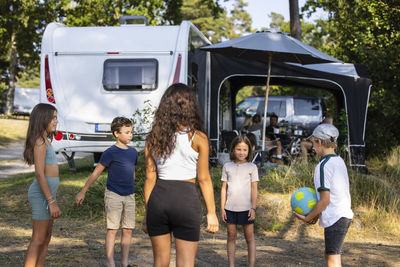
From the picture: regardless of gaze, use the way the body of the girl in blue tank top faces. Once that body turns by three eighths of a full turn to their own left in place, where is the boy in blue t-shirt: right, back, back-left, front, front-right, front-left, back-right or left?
right

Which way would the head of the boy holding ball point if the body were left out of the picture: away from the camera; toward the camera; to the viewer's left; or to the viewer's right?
to the viewer's left

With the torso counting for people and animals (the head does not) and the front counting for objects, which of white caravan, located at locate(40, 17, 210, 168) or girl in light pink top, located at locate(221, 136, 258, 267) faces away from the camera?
the white caravan

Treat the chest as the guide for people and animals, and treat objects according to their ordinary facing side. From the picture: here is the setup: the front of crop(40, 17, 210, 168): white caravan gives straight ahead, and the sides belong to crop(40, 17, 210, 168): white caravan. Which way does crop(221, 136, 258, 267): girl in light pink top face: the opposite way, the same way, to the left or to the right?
the opposite way

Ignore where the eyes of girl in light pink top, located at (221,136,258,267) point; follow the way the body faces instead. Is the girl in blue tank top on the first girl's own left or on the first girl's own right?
on the first girl's own right

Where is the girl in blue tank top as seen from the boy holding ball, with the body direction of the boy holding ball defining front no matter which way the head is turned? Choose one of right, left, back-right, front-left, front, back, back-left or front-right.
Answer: front-left

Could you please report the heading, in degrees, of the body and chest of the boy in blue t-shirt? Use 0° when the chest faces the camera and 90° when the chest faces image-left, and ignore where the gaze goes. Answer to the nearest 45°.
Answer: approximately 315°

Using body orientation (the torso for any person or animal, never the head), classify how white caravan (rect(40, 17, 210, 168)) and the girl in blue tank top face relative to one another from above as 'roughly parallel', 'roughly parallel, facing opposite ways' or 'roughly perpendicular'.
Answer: roughly perpendicular

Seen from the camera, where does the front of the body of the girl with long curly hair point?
away from the camera

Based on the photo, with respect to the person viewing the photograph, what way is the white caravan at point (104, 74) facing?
facing away from the viewer

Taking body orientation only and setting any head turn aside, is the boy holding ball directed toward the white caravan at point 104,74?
yes

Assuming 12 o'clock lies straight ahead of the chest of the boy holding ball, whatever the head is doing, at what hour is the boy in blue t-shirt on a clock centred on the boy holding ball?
The boy in blue t-shirt is roughly at 11 o'clock from the boy holding ball.

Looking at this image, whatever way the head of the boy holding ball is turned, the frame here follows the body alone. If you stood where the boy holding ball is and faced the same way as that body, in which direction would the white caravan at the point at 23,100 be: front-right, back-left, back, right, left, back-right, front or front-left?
front

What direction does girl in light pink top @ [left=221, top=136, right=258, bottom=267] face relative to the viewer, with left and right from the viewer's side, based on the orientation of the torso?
facing the viewer

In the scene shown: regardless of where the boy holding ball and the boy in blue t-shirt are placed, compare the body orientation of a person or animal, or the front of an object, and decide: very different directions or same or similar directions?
very different directions

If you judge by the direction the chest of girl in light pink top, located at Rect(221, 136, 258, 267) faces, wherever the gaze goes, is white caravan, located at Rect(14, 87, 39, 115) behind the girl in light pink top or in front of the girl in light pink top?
behind

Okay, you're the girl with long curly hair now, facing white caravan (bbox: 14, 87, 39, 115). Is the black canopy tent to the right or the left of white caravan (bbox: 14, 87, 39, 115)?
right

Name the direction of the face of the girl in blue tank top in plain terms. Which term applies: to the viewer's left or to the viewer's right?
to the viewer's right

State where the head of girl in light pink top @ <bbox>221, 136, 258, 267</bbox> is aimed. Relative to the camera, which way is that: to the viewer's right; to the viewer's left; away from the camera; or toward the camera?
toward the camera

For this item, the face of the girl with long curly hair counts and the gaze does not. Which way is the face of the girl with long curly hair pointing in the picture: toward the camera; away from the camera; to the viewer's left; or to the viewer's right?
away from the camera

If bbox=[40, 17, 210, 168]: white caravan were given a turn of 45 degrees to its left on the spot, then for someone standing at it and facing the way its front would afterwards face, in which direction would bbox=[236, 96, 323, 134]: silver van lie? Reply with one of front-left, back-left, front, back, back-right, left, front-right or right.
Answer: right

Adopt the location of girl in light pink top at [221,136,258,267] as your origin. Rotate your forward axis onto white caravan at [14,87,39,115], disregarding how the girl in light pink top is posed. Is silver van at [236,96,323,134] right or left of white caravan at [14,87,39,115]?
right

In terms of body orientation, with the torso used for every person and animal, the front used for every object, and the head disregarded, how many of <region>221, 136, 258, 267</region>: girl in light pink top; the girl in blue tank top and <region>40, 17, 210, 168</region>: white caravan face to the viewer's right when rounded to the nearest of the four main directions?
1
